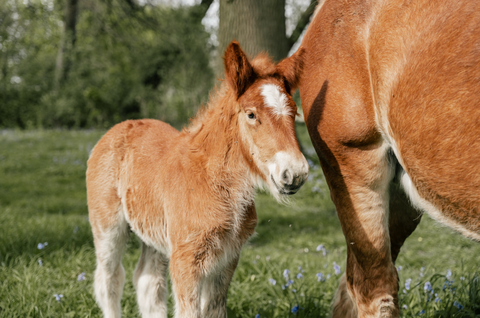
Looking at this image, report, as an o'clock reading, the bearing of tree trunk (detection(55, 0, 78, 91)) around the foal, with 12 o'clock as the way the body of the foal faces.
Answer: The tree trunk is roughly at 7 o'clock from the foal.

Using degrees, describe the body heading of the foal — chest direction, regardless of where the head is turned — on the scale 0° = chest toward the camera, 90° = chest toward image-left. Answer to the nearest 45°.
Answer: approximately 315°

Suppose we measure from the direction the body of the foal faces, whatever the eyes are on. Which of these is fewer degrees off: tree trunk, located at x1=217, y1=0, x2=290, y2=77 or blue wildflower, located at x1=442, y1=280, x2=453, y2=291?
the blue wildflower

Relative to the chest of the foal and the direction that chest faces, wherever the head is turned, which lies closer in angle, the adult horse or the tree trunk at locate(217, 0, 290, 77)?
the adult horse

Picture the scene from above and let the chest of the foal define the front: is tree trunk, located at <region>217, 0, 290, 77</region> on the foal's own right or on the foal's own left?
on the foal's own left

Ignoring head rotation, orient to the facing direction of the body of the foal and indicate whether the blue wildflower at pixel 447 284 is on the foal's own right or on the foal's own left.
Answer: on the foal's own left
